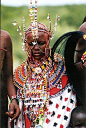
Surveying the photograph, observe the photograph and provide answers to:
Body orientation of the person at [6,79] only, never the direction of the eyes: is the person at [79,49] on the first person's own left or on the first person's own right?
on the first person's own left

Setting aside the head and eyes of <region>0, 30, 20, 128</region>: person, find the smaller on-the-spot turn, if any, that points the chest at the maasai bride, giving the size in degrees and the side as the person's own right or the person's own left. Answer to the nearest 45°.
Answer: approximately 90° to the person's own left

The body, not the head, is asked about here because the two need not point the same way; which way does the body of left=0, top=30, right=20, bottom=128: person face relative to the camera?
toward the camera

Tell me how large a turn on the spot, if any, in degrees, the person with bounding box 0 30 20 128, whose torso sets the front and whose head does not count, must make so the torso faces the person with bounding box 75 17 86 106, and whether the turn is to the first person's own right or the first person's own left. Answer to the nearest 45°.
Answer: approximately 90° to the first person's own left

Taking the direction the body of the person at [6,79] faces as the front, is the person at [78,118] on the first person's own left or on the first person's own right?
on the first person's own left
